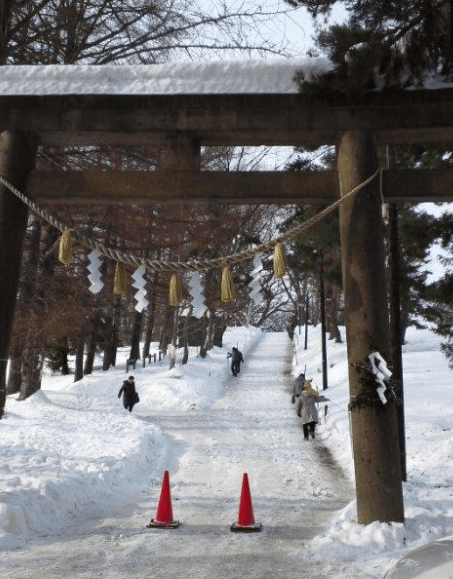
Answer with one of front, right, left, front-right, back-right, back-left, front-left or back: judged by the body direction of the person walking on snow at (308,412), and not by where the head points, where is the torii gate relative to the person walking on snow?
back

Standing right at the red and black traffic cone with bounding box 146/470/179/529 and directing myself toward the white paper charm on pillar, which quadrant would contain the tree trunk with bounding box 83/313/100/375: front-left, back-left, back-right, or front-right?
back-left

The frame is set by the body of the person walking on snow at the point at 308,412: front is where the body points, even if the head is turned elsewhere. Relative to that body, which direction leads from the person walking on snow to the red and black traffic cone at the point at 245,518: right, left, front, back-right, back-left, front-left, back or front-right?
back

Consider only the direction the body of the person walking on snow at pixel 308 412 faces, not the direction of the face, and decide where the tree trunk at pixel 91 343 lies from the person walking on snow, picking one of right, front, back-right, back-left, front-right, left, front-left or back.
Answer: front-left

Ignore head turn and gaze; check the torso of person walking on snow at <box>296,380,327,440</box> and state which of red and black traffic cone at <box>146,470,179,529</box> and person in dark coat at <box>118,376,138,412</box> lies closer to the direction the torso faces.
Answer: the person in dark coat

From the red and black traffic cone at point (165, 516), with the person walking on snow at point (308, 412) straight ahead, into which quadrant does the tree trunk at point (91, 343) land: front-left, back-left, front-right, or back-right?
front-left

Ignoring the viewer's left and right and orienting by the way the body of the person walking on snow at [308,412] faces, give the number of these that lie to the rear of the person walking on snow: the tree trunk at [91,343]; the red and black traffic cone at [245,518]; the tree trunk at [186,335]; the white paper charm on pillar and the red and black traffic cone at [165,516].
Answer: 3

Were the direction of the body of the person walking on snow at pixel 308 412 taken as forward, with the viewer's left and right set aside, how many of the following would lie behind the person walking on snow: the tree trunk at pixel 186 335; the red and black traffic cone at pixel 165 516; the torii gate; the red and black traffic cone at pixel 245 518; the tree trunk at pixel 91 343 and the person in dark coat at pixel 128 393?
3

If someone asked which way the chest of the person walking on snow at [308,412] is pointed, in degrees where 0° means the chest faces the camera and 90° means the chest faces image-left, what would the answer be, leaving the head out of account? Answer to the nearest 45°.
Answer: approximately 180°

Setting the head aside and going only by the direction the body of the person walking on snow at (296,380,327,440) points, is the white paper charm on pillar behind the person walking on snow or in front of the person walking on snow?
behind
